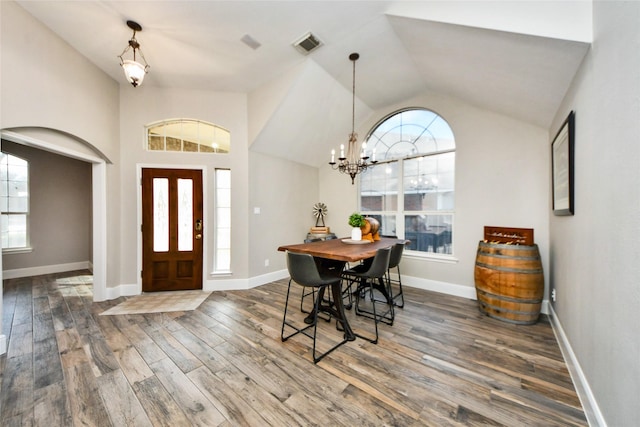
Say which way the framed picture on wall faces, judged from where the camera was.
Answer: facing to the left of the viewer

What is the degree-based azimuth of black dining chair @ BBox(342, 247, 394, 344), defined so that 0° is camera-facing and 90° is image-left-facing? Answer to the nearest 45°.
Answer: approximately 135°

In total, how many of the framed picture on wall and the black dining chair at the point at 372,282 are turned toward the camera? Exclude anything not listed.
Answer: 0

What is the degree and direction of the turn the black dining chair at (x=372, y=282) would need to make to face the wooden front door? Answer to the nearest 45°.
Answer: approximately 45° to its left

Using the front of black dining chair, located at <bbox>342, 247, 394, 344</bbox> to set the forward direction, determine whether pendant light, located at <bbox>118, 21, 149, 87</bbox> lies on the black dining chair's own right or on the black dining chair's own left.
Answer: on the black dining chair's own left

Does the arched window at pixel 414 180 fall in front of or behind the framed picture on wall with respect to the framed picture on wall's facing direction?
in front

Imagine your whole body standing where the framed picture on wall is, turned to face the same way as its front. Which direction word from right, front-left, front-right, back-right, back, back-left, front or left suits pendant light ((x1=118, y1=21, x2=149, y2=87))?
front-left

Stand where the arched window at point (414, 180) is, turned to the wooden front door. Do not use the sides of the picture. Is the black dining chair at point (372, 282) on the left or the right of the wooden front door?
left

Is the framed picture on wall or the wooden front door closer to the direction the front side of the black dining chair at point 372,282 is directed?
the wooden front door

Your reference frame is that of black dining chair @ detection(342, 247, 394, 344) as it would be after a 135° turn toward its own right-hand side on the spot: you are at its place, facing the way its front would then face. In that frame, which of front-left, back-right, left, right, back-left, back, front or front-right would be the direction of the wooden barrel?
front
